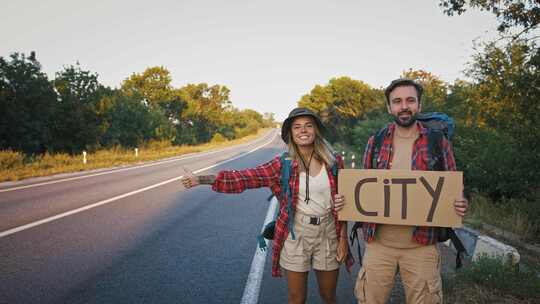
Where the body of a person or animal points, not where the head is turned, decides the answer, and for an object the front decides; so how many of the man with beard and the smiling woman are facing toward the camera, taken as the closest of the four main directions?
2

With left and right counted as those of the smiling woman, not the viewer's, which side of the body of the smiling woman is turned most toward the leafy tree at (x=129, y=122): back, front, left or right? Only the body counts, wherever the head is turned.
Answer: back

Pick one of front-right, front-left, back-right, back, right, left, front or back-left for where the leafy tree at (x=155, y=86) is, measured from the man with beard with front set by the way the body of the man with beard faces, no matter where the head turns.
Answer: back-right

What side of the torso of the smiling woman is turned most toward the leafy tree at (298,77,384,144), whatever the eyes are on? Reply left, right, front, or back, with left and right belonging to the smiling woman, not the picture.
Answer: back

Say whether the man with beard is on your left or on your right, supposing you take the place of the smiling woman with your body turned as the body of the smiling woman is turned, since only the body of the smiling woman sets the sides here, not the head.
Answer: on your left

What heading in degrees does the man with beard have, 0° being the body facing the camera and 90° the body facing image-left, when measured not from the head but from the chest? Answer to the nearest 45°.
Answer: approximately 0°

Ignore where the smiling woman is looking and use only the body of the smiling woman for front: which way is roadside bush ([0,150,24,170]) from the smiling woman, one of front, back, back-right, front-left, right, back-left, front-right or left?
back-right

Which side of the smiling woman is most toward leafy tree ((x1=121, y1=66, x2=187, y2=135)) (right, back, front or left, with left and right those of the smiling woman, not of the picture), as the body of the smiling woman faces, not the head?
back

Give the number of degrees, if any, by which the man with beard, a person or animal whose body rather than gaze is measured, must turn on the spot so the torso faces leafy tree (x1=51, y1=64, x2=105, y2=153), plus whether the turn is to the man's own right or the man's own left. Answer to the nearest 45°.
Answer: approximately 135° to the man's own right
